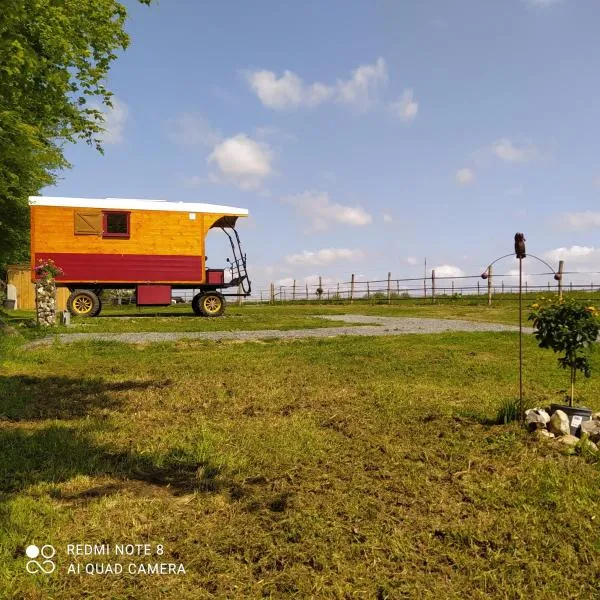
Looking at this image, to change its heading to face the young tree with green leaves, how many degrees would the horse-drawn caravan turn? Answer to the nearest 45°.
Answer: approximately 90° to its right

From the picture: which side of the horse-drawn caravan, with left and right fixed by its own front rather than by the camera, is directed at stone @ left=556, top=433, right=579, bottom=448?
right

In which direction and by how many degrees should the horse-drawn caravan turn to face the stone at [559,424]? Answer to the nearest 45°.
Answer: approximately 90° to its right

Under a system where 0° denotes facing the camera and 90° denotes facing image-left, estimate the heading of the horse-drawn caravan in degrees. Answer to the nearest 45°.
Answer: approximately 270°

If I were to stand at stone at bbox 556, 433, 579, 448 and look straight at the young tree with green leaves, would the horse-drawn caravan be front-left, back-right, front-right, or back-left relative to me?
front-left
